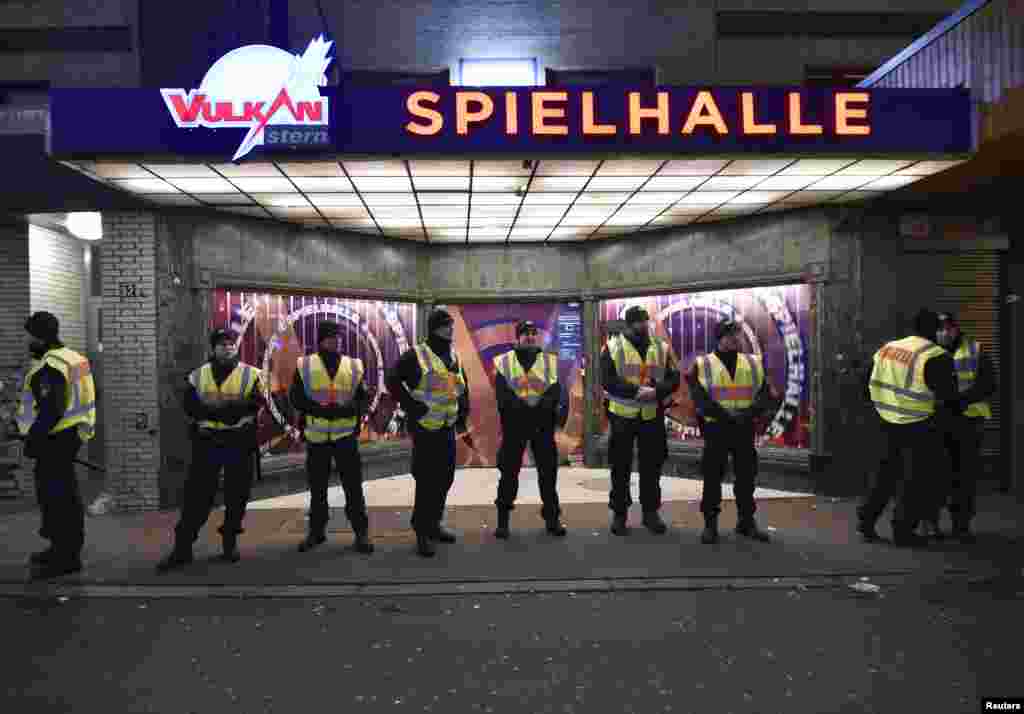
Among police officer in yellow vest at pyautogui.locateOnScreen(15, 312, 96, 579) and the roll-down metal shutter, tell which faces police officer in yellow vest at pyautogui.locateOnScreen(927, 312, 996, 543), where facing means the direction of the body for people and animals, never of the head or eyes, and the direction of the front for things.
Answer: the roll-down metal shutter

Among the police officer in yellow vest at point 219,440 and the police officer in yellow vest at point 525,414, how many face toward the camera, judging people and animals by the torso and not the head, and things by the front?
2

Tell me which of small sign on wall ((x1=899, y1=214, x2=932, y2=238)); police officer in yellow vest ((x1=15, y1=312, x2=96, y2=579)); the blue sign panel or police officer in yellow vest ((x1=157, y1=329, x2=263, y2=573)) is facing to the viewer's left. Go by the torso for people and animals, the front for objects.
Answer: police officer in yellow vest ((x1=15, y1=312, x2=96, y2=579))

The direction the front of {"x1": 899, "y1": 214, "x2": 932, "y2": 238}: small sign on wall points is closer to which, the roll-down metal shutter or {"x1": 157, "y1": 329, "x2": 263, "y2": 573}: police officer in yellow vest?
the police officer in yellow vest

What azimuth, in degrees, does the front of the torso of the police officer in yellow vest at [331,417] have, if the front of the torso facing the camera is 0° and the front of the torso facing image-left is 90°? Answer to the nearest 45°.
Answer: approximately 0°

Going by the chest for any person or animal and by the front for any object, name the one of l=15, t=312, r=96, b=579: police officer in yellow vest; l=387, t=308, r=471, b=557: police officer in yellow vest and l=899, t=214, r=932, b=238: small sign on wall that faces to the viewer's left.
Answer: l=15, t=312, r=96, b=579: police officer in yellow vest

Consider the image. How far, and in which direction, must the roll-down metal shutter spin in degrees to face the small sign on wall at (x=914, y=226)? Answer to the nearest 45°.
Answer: approximately 45° to its right
